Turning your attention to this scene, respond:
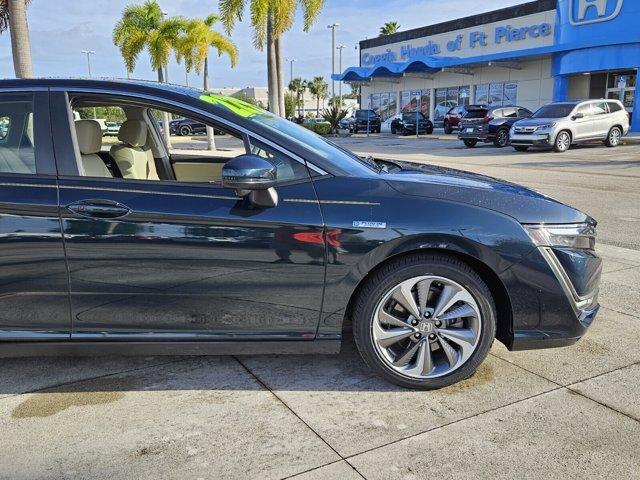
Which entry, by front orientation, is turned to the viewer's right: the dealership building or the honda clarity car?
the honda clarity car

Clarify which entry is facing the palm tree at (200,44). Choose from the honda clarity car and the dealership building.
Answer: the dealership building

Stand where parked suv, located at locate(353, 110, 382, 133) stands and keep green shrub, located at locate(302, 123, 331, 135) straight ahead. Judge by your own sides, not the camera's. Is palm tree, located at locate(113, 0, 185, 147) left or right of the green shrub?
left

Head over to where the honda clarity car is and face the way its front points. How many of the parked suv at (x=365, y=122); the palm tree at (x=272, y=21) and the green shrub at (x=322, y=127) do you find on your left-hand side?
3

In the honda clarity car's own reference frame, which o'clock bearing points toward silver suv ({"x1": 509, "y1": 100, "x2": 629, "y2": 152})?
The silver suv is roughly at 10 o'clock from the honda clarity car.

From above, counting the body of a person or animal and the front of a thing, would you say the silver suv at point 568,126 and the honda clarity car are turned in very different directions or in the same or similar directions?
very different directions

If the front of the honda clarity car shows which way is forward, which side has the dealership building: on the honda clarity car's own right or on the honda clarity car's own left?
on the honda clarity car's own left

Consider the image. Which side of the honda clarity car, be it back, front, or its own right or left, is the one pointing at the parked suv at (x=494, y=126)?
left

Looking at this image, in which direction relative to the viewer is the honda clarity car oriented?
to the viewer's right

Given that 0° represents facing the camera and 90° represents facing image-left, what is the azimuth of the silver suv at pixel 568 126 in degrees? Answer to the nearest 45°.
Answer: approximately 45°

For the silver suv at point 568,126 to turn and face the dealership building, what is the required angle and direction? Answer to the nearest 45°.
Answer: approximately 135° to its right

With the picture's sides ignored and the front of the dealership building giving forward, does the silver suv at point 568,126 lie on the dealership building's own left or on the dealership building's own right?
on the dealership building's own left

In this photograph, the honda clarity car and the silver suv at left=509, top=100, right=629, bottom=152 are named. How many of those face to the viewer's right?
1
